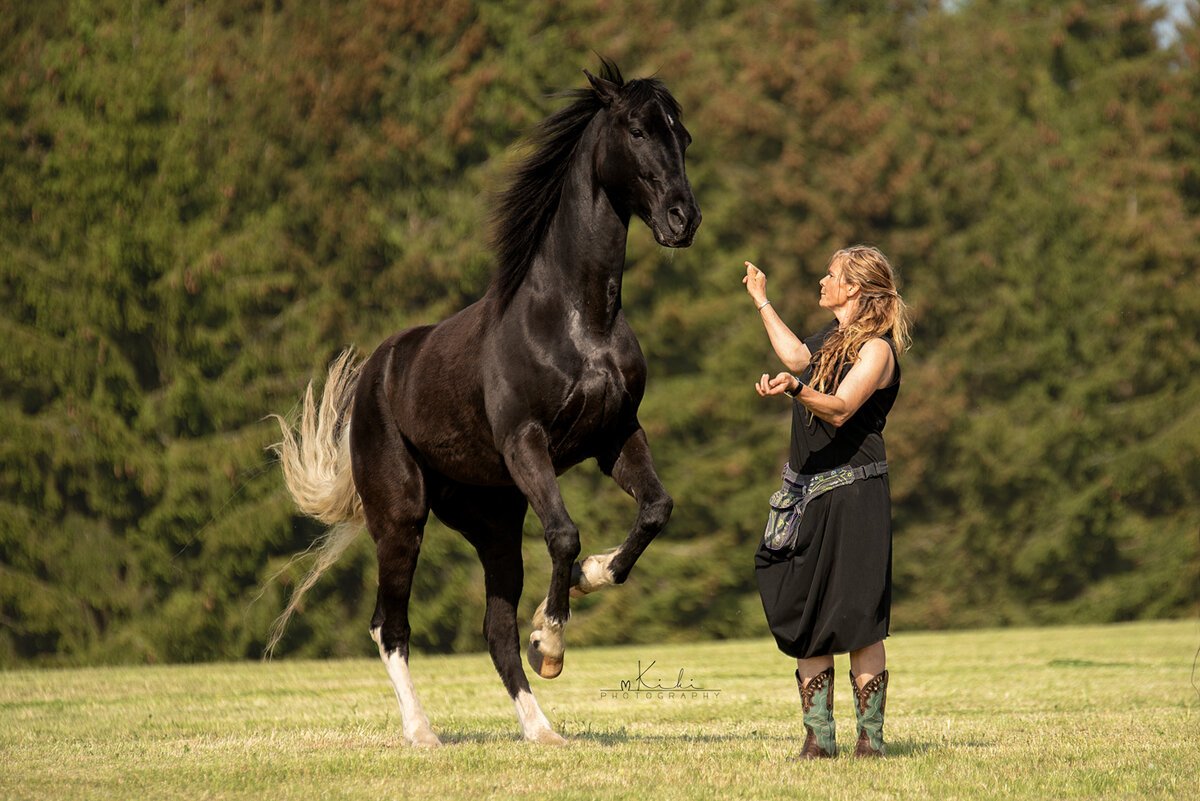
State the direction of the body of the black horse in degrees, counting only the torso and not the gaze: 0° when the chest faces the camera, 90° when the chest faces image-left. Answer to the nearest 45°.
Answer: approximately 315°

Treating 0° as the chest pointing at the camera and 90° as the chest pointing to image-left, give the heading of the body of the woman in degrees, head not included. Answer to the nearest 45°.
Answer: approximately 45°

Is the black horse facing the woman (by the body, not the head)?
yes

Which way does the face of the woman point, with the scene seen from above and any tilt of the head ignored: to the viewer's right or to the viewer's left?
to the viewer's left
